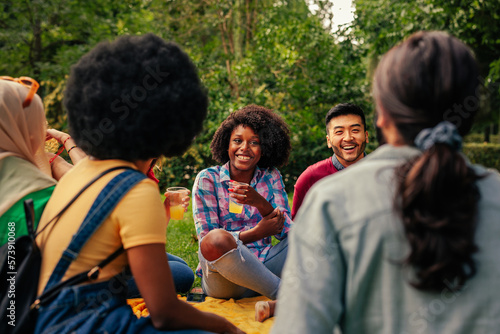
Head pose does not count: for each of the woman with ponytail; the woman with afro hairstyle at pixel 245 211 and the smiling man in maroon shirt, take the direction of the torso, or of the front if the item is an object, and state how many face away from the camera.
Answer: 1

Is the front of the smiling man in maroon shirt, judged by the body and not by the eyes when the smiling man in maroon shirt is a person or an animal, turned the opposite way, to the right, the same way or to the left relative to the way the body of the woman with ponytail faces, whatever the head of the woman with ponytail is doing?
the opposite way

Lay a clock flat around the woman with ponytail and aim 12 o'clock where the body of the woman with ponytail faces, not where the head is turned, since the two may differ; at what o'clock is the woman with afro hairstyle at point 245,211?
The woman with afro hairstyle is roughly at 11 o'clock from the woman with ponytail.

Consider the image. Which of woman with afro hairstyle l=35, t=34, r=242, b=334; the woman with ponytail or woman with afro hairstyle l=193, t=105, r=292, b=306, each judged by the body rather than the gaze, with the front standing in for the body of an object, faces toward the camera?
woman with afro hairstyle l=193, t=105, r=292, b=306

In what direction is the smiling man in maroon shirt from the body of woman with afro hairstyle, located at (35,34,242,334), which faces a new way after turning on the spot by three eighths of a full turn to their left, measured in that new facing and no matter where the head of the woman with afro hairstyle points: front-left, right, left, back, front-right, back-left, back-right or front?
back-right

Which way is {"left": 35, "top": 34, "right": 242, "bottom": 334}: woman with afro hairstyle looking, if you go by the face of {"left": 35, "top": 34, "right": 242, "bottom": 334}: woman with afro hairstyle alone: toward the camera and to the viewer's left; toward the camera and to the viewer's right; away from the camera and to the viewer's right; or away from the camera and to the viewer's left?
away from the camera and to the viewer's right

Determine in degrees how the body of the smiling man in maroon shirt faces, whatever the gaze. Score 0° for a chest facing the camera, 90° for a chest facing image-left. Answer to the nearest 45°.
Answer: approximately 0°

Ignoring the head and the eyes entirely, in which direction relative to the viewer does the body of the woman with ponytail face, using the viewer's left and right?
facing away from the viewer

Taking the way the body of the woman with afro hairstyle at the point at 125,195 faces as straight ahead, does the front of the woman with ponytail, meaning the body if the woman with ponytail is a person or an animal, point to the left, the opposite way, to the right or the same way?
the same way

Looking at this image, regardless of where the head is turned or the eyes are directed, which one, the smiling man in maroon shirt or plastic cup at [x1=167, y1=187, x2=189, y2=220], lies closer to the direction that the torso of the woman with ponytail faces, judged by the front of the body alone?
the smiling man in maroon shirt

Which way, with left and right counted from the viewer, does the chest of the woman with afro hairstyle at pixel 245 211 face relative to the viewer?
facing the viewer

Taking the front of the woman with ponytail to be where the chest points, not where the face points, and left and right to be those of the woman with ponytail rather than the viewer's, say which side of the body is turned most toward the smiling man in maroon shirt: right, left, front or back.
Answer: front

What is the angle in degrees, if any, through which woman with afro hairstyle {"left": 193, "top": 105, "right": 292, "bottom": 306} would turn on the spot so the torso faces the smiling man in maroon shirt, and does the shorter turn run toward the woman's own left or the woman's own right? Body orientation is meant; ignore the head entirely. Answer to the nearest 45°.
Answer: approximately 135° to the woman's own left

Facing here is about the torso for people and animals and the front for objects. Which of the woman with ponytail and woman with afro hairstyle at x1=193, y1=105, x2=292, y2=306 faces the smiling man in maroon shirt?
the woman with ponytail

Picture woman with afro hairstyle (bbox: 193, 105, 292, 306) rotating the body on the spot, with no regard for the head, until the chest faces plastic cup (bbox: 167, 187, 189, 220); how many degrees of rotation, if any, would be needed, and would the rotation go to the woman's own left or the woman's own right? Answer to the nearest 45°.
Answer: approximately 45° to the woman's own right

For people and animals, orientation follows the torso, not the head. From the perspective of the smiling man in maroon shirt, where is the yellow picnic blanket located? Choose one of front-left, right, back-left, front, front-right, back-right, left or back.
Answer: front-right

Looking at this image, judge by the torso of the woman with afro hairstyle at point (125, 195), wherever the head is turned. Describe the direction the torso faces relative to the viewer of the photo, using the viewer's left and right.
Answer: facing away from the viewer and to the right of the viewer

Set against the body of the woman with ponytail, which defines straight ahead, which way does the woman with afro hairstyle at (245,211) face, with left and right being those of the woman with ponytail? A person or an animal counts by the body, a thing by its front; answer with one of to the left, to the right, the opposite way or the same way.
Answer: the opposite way

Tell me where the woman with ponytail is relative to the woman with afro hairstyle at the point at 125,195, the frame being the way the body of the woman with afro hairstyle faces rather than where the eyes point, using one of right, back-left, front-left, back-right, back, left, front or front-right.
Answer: right

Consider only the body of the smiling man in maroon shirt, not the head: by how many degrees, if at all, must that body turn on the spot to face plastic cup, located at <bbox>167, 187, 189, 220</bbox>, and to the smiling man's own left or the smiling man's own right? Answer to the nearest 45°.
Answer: approximately 45° to the smiling man's own right
